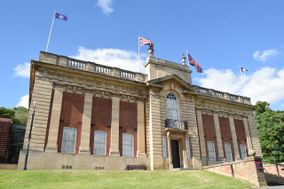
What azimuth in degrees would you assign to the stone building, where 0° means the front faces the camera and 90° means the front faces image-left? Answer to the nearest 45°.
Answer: approximately 315°

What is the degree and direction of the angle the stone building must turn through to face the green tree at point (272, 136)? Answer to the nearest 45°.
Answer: approximately 90° to its left
